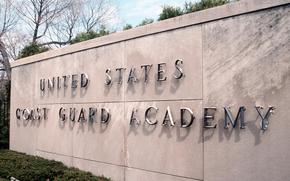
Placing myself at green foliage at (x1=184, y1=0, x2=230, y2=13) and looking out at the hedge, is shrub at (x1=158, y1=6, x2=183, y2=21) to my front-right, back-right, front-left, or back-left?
front-right

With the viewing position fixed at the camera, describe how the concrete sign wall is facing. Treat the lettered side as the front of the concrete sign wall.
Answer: facing the viewer and to the left of the viewer

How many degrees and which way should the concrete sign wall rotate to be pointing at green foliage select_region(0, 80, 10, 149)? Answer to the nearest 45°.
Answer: approximately 90° to its right
